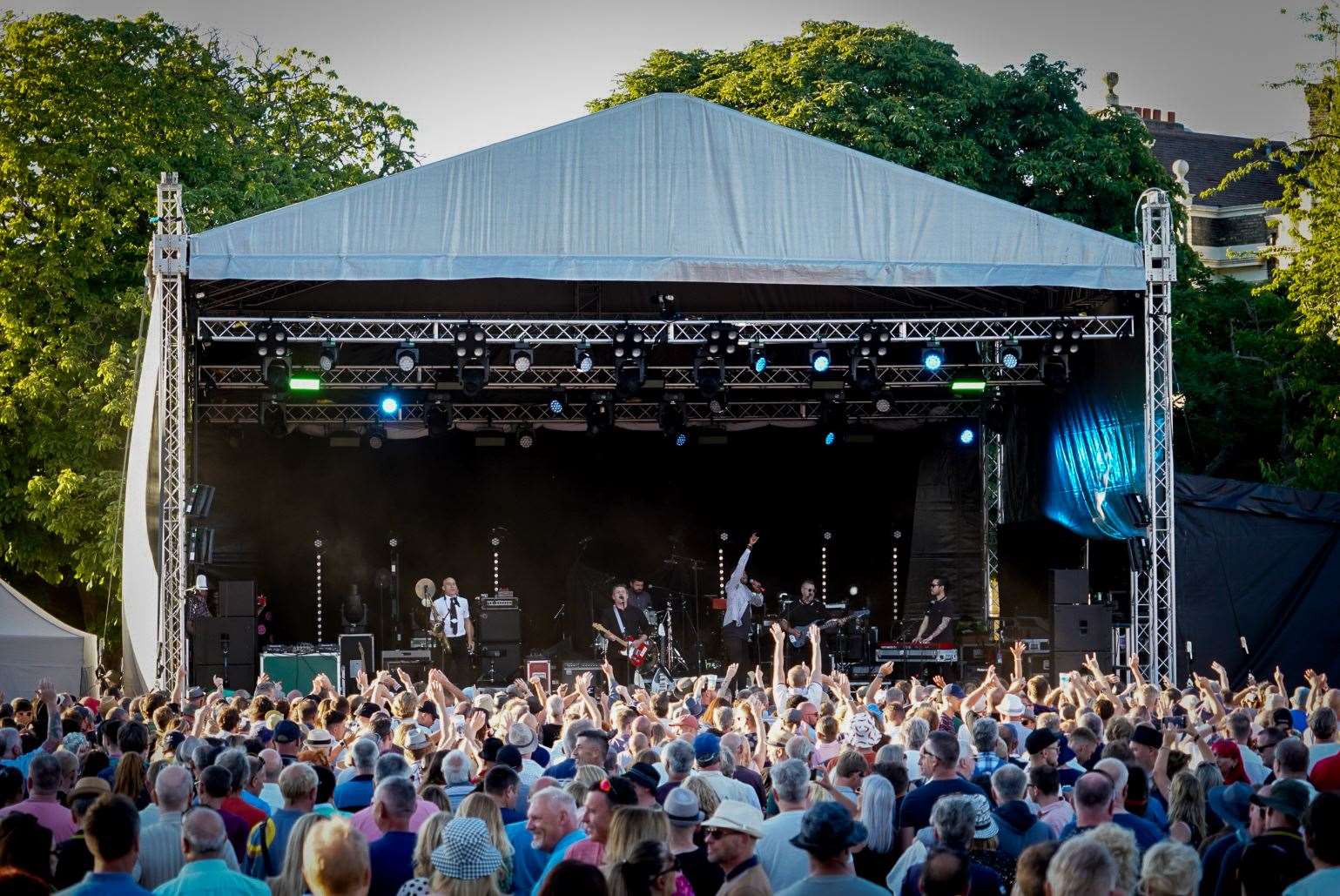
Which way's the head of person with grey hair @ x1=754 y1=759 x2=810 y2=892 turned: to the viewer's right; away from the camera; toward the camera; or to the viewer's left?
away from the camera

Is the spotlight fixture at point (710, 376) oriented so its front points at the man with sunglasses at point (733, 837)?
yes

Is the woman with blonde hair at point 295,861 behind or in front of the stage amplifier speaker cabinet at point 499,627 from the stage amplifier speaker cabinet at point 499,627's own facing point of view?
in front

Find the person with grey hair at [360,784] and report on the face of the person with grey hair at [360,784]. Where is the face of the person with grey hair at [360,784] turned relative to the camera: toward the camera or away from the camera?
away from the camera

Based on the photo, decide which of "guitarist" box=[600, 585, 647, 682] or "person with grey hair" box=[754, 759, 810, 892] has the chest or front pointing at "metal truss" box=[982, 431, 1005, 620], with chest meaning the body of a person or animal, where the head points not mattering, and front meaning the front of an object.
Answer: the person with grey hair

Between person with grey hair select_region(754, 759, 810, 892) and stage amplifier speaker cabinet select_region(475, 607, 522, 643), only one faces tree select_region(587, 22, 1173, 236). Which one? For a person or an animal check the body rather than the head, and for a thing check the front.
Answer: the person with grey hair

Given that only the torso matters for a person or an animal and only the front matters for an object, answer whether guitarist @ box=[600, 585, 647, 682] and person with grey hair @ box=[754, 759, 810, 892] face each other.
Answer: yes

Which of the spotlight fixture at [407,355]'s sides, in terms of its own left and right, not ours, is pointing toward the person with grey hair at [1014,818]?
front

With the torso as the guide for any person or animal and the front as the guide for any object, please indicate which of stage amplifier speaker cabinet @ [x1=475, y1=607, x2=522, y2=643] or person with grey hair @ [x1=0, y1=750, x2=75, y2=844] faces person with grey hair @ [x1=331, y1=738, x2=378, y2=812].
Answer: the stage amplifier speaker cabinet

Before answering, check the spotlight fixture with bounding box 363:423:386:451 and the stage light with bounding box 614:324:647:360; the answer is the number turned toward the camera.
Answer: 2

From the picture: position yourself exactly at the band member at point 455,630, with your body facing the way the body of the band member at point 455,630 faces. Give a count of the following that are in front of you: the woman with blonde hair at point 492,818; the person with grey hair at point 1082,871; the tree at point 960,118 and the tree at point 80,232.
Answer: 2

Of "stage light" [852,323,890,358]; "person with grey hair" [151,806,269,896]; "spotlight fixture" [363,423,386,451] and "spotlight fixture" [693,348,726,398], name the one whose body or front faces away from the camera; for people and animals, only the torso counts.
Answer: the person with grey hair

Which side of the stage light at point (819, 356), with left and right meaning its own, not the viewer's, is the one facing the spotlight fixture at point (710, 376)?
right

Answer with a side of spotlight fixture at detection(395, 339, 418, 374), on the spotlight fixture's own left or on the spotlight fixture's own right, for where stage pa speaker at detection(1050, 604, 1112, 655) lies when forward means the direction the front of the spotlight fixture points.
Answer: on the spotlight fixture's own left

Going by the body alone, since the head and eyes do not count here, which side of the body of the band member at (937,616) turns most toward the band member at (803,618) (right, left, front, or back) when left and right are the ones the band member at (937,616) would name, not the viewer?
right

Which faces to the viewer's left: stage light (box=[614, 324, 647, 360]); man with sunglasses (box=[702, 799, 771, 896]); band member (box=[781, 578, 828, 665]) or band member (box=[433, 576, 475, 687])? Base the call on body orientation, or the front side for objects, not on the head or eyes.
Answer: the man with sunglasses
